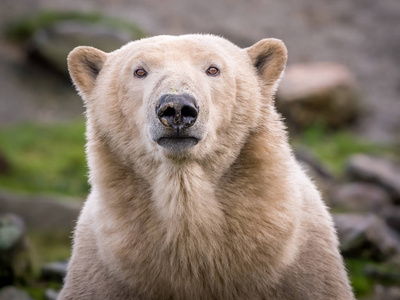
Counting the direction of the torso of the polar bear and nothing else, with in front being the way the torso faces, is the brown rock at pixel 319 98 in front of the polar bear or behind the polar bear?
behind

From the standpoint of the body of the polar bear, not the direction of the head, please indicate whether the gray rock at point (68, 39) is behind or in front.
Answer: behind

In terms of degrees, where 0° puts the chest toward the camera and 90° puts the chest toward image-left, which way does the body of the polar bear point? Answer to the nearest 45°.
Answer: approximately 0°

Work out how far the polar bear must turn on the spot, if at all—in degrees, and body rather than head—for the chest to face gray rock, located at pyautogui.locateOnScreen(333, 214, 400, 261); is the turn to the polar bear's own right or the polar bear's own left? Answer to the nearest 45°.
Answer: approximately 135° to the polar bear's own left
